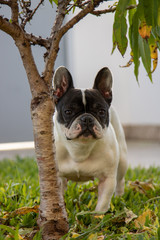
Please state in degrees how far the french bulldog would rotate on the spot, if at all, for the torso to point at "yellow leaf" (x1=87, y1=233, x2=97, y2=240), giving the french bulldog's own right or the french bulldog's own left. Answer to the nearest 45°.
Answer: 0° — it already faces it

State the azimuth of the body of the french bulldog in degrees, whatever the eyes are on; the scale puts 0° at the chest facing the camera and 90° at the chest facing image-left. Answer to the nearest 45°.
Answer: approximately 0°
